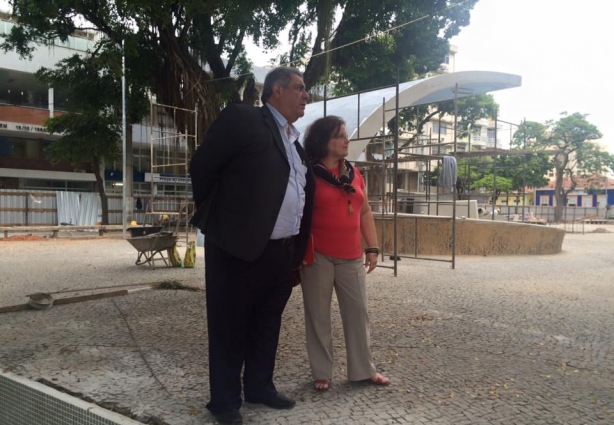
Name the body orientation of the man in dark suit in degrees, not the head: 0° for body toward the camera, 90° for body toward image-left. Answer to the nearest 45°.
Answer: approximately 315°

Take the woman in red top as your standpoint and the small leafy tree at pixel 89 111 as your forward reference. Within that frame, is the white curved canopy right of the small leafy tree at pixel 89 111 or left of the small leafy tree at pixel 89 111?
right

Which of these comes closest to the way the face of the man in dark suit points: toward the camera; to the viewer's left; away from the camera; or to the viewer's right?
to the viewer's right

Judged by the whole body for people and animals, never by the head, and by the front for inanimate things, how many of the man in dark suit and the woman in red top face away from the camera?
0

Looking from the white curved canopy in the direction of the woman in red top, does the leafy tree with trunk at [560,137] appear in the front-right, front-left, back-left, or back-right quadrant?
back-left

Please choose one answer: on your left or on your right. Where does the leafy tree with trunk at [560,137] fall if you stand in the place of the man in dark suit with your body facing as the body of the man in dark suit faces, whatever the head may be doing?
on your left

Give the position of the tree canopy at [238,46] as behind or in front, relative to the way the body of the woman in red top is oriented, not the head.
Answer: behind

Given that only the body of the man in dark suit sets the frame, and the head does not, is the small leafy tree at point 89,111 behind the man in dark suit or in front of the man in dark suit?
behind

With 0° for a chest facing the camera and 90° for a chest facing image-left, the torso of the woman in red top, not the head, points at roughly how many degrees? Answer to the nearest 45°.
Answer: approximately 315°
